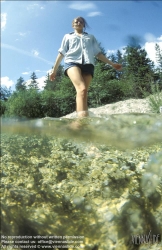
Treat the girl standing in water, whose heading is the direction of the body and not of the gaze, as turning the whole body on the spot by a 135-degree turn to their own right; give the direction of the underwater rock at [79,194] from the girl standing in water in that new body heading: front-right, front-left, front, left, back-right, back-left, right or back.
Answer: back-left

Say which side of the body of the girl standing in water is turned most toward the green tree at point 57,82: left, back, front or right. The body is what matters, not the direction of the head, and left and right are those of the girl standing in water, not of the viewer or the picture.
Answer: back

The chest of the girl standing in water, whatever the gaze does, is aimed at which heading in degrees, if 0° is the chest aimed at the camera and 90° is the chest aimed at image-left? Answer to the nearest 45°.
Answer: approximately 0°

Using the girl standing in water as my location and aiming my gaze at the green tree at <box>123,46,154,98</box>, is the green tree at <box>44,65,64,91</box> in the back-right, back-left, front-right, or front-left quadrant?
front-left

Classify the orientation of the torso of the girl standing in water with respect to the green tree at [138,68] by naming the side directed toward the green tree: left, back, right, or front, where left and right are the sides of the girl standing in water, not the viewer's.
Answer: back

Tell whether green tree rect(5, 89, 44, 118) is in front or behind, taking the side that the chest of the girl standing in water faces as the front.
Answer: behind
